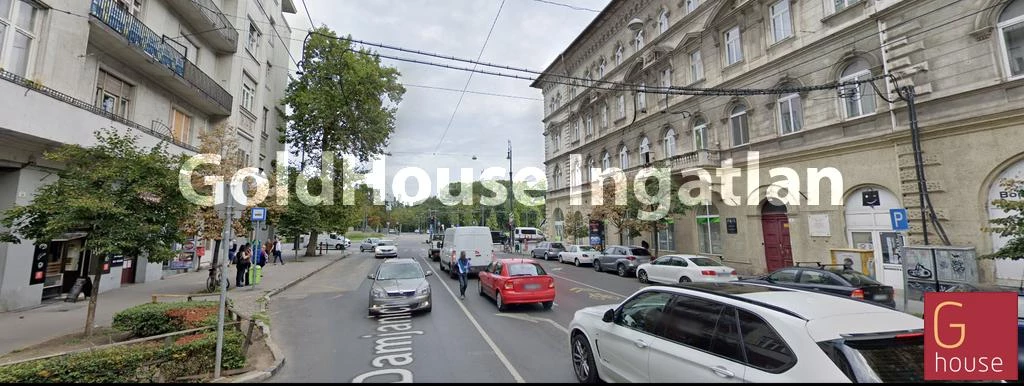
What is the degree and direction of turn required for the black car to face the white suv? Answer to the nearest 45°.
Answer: approximately 135° to its left

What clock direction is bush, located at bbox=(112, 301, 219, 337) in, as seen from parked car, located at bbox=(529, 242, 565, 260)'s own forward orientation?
The bush is roughly at 8 o'clock from the parked car.

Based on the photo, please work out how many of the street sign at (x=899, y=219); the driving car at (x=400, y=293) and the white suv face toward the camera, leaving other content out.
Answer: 2

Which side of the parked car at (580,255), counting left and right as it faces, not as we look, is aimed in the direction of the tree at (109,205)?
left

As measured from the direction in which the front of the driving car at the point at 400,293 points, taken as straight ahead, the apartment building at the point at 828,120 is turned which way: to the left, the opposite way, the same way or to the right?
to the right

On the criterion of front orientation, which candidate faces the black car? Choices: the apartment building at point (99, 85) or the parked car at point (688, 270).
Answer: the apartment building

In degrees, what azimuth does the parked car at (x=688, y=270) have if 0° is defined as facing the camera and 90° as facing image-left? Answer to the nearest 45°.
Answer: approximately 135°

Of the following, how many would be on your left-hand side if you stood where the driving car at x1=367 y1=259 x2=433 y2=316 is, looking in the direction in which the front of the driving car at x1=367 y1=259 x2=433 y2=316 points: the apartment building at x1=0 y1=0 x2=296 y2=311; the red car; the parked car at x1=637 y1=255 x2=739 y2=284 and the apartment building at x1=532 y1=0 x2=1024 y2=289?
3

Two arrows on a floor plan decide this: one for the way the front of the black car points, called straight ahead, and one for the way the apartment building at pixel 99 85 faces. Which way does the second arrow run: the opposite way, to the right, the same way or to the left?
to the right

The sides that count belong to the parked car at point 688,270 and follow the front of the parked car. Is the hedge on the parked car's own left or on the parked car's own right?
on the parked car's own left
